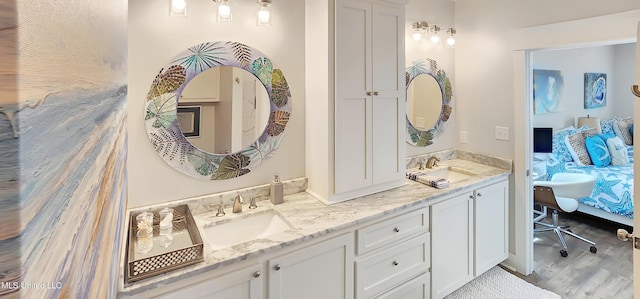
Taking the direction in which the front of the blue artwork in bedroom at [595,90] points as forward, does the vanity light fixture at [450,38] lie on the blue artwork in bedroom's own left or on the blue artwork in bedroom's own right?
on the blue artwork in bedroom's own right

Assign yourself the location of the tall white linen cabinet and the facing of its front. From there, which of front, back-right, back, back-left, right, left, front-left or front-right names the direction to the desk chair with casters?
left

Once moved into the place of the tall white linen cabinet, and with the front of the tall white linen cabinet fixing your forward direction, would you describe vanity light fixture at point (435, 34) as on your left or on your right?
on your left

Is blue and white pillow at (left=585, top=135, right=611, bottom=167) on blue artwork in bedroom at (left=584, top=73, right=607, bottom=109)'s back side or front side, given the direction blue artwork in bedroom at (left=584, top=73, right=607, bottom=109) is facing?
on the front side

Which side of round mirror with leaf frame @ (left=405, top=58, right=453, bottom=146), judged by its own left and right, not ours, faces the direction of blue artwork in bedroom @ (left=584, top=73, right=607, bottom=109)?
left

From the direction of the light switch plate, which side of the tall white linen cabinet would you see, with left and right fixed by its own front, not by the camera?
left

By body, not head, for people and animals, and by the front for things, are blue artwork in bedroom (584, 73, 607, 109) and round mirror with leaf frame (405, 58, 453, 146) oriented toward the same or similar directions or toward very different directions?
same or similar directions

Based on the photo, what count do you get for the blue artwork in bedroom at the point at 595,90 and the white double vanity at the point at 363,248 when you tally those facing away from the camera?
0

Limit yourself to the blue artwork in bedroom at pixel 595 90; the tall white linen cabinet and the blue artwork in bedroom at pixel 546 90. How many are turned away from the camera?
0
